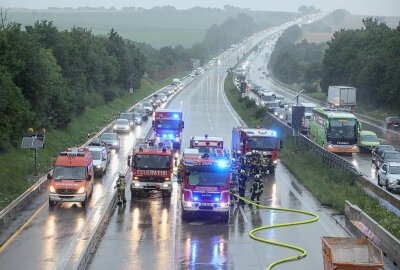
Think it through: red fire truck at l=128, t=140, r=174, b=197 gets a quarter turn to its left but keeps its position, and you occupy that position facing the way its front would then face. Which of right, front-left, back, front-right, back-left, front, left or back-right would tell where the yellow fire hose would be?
front-right

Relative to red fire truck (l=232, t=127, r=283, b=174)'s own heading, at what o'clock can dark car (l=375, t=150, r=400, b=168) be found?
The dark car is roughly at 10 o'clock from the red fire truck.

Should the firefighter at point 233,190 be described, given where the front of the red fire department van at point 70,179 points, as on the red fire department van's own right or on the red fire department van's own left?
on the red fire department van's own left

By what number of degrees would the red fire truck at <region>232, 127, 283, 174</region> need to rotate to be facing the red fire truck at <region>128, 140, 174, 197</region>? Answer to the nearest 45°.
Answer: approximately 90° to its right

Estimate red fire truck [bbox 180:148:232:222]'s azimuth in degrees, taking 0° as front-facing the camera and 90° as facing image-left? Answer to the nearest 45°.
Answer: approximately 0°

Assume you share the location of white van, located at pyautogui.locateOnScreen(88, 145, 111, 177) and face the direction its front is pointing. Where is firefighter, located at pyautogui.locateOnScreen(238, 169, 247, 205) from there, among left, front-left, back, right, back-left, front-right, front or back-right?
left
